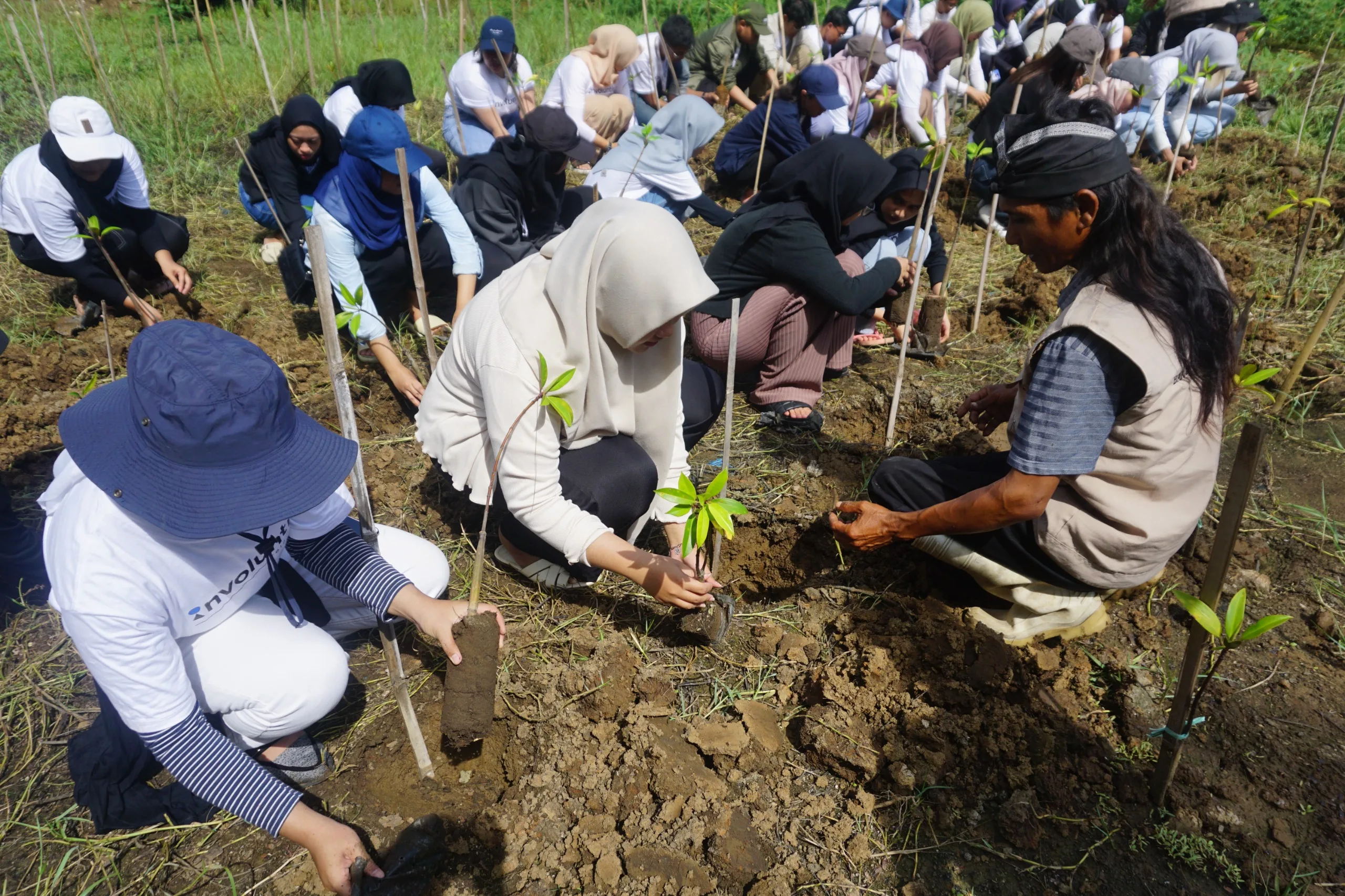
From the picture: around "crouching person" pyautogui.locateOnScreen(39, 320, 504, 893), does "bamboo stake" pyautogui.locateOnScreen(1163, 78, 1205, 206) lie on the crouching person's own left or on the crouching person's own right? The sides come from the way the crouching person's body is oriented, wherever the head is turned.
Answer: on the crouching person's own left

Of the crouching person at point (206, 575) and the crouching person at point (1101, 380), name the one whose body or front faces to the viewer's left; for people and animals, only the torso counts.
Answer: the crouching person at point (1101, 380)

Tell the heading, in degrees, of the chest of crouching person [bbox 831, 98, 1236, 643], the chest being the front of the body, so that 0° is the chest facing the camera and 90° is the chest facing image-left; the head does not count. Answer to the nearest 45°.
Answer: approximately 90°

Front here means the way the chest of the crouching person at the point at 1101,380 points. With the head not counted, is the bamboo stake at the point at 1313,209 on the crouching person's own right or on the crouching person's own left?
on the crouching person's own right

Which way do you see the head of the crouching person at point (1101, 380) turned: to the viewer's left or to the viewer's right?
to the viewer's left

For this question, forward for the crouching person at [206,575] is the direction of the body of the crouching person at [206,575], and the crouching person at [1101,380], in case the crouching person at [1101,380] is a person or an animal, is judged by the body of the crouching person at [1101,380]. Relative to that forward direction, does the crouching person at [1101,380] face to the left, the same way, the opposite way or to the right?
the opposite way

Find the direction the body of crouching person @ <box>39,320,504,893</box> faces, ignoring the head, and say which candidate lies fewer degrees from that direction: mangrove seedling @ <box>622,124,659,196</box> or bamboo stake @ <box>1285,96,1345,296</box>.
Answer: the bamboo stake

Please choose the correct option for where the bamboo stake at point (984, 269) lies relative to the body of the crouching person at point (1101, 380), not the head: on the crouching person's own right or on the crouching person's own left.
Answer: on the crouching person's own right

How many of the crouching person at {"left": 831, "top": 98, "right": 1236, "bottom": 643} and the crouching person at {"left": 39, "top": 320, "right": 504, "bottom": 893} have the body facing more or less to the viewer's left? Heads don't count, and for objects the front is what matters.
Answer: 1

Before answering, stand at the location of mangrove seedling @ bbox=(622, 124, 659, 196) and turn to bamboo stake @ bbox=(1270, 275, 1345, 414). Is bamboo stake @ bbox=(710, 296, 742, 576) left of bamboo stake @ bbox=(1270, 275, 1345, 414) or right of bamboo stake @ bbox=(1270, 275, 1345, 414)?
right
